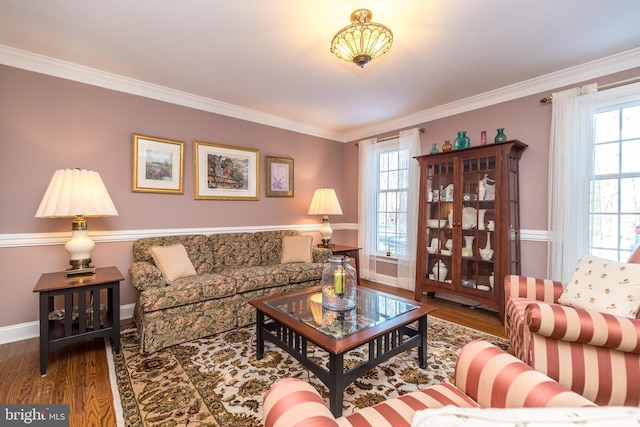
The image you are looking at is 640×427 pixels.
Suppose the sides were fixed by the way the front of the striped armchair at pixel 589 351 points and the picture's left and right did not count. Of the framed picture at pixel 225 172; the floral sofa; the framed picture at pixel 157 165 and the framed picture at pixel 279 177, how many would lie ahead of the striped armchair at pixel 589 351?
4

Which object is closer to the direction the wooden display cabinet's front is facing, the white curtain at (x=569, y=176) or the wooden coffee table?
the wooden coffee table

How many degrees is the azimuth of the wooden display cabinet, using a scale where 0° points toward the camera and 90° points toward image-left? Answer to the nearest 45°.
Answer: approximately 45°

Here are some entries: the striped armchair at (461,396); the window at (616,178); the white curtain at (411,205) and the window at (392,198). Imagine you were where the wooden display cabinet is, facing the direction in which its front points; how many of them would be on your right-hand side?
2

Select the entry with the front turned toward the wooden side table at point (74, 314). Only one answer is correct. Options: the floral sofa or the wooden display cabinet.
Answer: the wooden display cabinet

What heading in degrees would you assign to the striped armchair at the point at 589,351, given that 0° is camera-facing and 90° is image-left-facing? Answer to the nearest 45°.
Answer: approximately 90°

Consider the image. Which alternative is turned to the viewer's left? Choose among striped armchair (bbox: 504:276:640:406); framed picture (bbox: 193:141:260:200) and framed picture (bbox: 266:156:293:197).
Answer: the striped armchair
